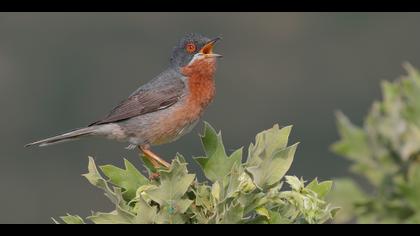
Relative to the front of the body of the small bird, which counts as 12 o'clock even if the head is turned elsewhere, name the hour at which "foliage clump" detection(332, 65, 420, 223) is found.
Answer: The foliage clump is roughly at 12 o'clock from the small bird.

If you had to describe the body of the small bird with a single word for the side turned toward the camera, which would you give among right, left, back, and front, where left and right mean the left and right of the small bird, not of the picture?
right
